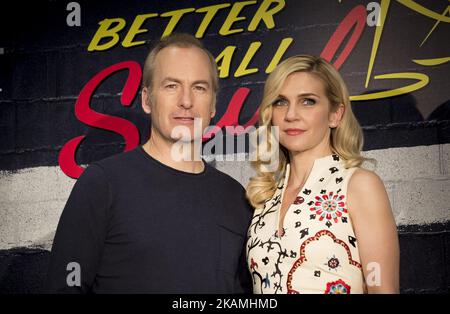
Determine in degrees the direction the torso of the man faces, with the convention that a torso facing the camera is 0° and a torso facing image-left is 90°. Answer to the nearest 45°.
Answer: approximately 315°

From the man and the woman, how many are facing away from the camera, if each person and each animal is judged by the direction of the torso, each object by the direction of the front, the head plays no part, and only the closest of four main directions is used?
0

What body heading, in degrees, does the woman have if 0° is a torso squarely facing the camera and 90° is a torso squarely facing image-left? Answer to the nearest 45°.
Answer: approximately 45°
